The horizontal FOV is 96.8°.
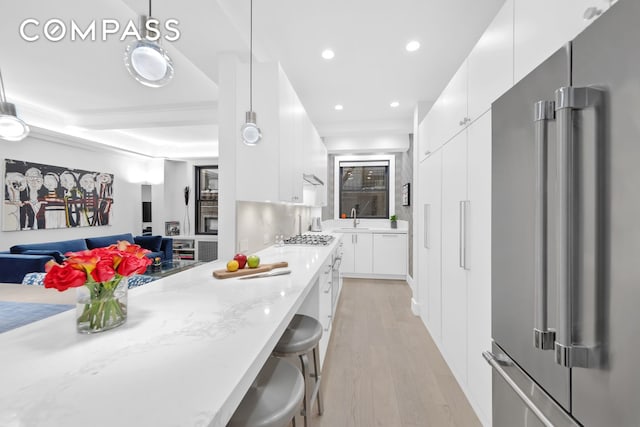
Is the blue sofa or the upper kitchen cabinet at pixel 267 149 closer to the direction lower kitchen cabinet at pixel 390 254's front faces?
the upper kitchen cabinet

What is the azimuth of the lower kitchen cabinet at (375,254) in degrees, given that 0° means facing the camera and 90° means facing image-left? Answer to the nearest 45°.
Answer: approximately 0°

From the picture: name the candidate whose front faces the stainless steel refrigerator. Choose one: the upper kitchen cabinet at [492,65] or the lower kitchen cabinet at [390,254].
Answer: the lower kitchen cabinet

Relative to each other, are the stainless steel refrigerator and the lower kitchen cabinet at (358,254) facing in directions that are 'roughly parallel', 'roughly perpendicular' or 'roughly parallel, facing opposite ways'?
roughly perpendicular

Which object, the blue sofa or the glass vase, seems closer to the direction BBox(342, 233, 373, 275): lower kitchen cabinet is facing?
the glass vase

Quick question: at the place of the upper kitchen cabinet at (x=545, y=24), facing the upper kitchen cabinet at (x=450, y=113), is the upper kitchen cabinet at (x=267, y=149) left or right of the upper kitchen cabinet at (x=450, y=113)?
left

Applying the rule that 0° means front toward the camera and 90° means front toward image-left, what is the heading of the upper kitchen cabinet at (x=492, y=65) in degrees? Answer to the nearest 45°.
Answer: approximately 90°

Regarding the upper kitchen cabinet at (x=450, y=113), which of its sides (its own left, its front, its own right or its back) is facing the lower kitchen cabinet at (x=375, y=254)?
right

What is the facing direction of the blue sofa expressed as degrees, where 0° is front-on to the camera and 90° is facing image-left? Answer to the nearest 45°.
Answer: approximately 315°

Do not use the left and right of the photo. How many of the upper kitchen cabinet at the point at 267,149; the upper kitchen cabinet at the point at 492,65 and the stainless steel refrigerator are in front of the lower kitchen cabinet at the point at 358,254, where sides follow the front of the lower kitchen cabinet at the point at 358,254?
3

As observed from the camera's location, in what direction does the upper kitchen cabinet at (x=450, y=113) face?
facing to the left of the viewer
